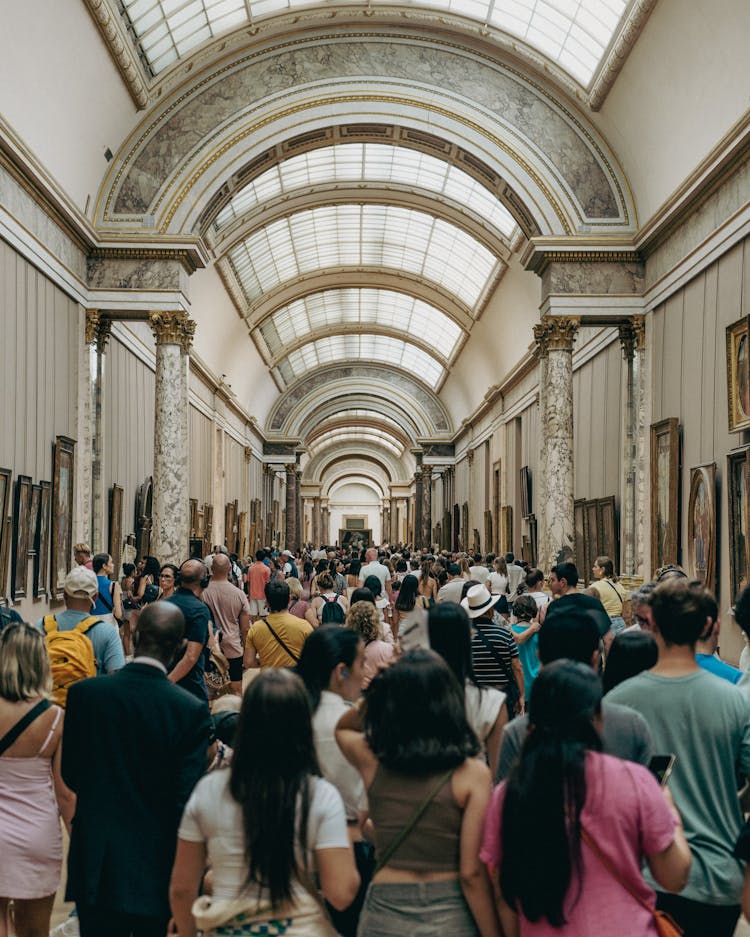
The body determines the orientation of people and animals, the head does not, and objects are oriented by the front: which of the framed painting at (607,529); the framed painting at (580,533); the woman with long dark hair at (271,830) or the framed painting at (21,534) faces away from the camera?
the woman with long dark hair

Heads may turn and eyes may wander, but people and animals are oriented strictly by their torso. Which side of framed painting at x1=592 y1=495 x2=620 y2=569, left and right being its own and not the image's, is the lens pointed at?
left

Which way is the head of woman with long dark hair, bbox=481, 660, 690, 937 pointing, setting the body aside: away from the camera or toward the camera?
away from the camera

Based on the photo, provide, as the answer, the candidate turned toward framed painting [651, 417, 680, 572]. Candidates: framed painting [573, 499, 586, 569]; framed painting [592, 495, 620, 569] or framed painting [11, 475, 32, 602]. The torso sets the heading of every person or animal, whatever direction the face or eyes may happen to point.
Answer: framed painting [11, 475, 32, 602]

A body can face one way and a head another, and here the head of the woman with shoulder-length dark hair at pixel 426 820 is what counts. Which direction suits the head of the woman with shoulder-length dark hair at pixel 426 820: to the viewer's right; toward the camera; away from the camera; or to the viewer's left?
away from the camera

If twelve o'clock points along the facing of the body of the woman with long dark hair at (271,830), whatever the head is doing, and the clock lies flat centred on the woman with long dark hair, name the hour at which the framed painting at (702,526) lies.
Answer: The framed painting is roughly at 1 o'clock from the woman with long dark hair.

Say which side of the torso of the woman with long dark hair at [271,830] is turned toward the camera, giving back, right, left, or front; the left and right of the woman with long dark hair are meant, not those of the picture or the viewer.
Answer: back

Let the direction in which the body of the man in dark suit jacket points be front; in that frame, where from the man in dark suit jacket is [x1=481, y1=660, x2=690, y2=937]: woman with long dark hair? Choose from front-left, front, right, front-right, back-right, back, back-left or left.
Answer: back-right

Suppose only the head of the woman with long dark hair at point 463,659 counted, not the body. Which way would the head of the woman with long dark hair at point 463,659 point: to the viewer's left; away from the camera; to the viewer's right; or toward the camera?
away from the camera

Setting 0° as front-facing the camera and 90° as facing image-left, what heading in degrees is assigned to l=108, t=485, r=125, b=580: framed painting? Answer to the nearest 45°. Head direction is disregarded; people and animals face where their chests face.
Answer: approximately 270°

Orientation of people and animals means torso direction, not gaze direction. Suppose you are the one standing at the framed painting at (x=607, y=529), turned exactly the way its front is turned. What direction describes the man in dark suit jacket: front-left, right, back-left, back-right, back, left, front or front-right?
left

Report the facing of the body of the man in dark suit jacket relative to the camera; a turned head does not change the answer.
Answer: away from the camera

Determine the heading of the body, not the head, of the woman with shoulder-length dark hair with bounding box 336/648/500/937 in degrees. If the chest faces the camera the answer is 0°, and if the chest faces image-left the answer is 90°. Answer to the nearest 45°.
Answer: approximately 180°

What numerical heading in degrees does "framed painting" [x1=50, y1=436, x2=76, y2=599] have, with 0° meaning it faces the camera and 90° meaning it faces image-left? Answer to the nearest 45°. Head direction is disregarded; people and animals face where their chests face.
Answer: approximately 270°

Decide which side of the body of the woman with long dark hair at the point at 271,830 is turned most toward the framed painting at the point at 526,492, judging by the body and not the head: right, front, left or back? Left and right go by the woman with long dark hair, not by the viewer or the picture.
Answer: front
